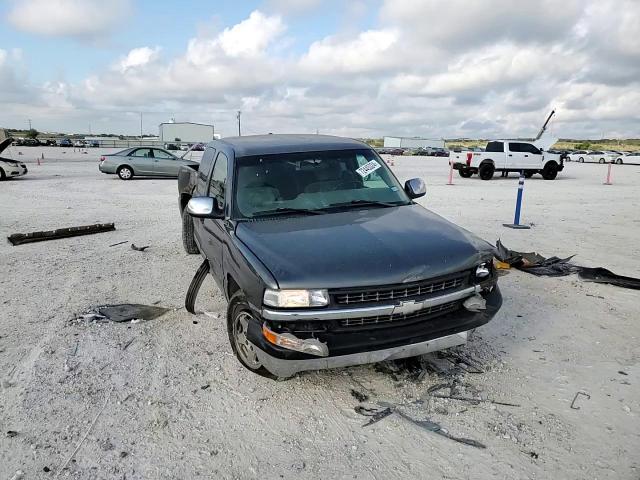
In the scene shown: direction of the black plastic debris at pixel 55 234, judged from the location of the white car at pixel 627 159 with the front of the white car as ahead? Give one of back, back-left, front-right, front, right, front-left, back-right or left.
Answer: left

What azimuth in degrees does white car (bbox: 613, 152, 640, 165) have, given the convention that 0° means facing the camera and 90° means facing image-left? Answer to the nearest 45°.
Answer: approximately 90°

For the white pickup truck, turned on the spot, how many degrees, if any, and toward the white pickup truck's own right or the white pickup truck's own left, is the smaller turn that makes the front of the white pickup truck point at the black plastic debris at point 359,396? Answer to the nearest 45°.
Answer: approximately 135° to the white pickup truck's own right

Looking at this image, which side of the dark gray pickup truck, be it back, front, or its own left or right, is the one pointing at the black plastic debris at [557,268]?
left

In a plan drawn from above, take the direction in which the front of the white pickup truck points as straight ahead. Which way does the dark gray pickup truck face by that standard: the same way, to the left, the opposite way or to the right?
to the right

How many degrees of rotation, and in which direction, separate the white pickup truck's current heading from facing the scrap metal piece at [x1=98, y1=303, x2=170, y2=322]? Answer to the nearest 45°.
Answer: approximately 135° to its right

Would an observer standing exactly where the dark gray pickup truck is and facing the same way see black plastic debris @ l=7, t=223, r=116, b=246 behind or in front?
behind

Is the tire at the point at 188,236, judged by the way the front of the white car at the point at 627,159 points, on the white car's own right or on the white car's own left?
on the white car's own left

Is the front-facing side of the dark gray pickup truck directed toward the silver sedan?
no

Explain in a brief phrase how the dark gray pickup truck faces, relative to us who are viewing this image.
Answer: facing the viewer and to the right of the viewer
